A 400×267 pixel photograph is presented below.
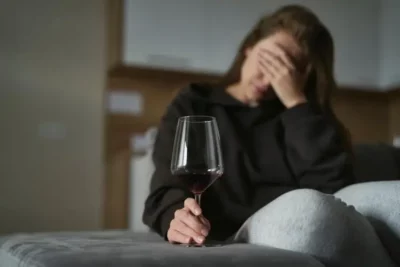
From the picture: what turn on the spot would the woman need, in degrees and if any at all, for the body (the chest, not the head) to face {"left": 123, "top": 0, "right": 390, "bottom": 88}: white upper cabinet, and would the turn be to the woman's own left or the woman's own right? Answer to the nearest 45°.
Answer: approximately 180°

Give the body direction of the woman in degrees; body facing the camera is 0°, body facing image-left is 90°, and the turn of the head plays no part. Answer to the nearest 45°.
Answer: approximately 0°
